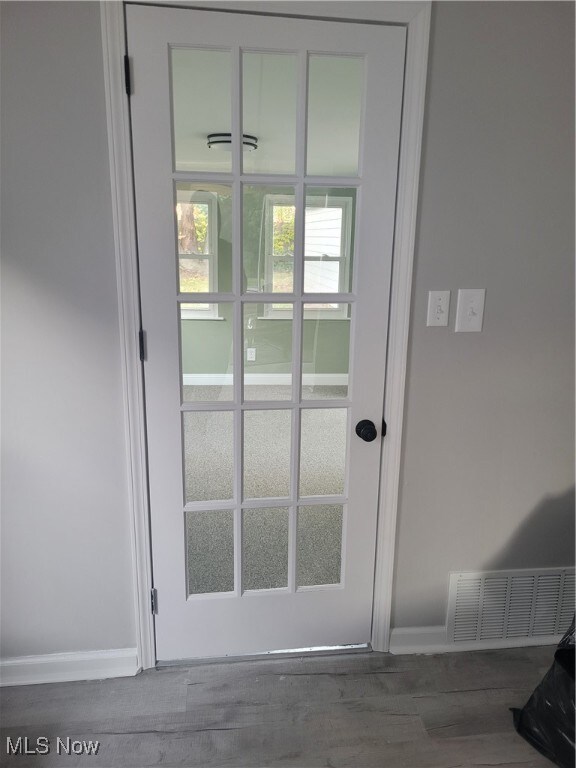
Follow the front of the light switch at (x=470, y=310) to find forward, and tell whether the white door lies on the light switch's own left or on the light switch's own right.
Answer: on the light switch's own right

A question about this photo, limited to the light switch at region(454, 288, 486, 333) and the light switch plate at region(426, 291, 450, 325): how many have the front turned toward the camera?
2

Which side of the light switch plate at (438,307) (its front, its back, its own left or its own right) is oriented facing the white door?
right

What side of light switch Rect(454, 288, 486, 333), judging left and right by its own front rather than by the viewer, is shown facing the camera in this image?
front
